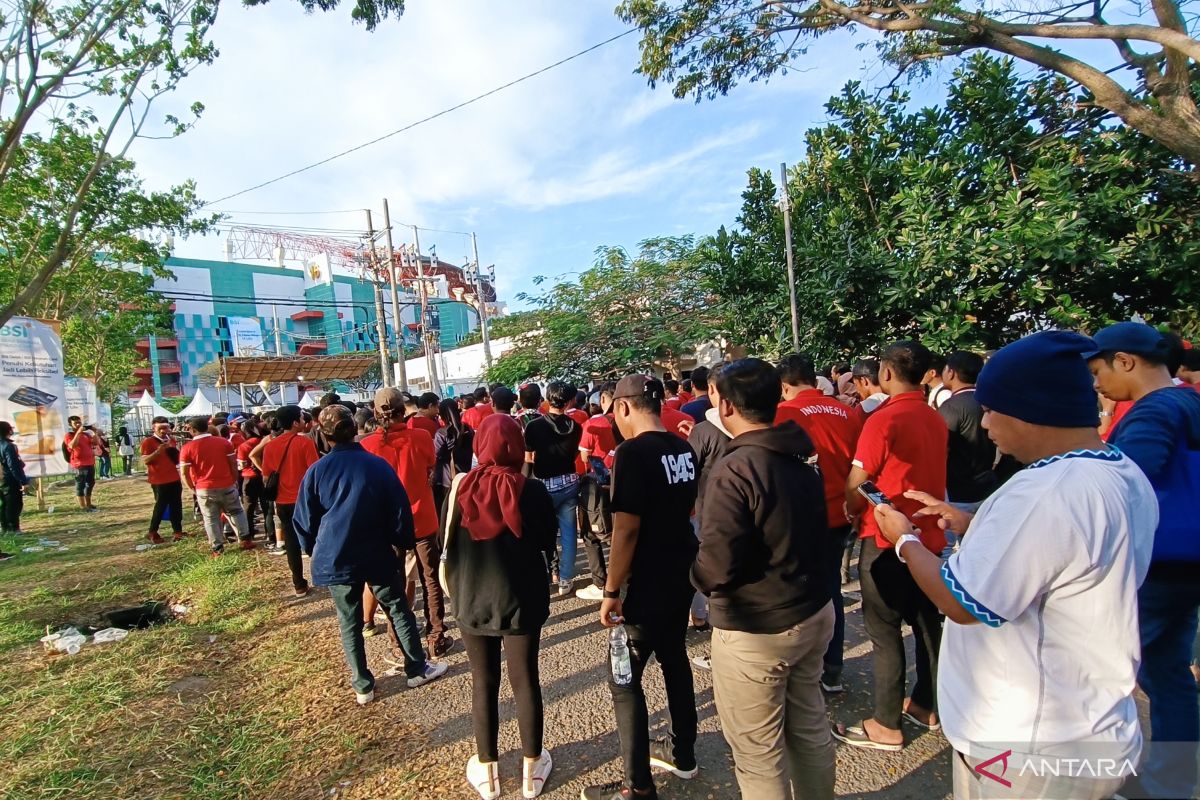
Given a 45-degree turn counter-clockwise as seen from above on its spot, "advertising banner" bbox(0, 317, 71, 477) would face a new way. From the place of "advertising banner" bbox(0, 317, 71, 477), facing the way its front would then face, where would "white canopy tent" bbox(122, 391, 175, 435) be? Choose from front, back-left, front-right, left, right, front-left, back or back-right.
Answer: back-left

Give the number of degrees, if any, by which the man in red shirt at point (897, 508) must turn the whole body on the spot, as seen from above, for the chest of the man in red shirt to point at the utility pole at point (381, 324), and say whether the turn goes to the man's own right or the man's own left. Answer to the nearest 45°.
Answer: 0° — they already face it

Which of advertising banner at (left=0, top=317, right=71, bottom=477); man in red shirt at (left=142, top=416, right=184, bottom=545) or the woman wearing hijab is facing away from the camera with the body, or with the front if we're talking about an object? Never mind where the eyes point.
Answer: the woman wearing hijab

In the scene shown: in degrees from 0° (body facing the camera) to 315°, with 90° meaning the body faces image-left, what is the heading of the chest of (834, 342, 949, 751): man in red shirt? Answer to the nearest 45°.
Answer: approximately 135°

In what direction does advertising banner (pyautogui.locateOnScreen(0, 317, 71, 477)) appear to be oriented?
toward the camera

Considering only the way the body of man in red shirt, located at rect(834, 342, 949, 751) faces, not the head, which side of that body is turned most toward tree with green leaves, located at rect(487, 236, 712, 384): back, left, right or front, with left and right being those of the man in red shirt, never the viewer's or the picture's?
front

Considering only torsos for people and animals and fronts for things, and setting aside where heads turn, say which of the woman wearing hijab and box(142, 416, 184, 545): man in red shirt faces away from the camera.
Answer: the woman wearing hijab

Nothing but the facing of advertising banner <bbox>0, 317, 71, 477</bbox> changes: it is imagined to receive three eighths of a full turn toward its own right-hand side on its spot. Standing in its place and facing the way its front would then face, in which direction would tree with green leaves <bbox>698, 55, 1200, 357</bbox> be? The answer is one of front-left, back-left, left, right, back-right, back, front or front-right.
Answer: back

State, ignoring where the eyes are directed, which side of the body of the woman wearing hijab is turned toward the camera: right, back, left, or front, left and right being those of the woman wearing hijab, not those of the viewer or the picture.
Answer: back

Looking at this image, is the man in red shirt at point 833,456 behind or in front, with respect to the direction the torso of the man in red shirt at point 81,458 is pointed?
in front

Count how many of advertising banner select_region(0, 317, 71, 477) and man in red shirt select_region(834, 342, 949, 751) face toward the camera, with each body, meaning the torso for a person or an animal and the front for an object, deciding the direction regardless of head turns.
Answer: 1

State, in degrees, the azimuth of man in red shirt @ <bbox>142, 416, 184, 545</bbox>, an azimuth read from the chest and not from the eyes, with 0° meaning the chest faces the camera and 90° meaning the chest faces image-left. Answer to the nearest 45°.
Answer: approximately 315°

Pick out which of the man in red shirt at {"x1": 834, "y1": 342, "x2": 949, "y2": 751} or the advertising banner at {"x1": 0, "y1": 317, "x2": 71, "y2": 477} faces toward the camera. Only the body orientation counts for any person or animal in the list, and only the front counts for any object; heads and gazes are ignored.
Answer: the advertising banner

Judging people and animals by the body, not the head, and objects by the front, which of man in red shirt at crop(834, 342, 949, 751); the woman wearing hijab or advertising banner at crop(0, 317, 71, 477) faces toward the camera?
the advertising banner
